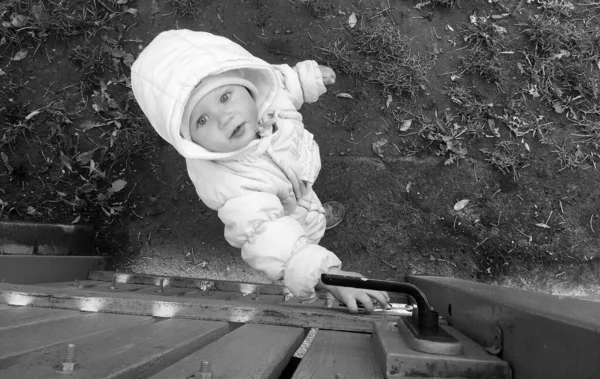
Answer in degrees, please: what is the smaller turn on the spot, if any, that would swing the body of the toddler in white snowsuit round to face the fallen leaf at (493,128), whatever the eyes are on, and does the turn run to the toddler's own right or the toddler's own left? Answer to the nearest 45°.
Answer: approximately 90° to the toddler's own left

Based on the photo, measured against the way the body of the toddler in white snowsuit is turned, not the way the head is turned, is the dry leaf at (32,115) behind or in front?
behind

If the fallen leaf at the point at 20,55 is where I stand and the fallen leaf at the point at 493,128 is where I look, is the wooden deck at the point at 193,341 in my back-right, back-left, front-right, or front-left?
front-right

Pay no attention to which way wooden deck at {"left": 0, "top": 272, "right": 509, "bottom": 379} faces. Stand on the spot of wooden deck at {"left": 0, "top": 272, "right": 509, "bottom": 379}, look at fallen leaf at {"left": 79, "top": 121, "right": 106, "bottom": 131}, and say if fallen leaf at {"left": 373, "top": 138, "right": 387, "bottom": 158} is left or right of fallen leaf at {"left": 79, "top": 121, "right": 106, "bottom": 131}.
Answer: right

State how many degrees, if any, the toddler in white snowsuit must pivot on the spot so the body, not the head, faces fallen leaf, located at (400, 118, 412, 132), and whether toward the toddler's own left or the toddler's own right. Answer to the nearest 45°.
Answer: approximately 90° to the toddler's own left

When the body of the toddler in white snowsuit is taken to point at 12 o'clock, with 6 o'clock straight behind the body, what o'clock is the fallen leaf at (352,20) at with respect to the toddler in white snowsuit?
The fallen leaf is roughly at 8 o'clock from the toddler in white snowsuit.

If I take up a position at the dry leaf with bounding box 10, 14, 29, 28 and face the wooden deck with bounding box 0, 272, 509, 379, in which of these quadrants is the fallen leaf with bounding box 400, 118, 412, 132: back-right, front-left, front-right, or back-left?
front-left

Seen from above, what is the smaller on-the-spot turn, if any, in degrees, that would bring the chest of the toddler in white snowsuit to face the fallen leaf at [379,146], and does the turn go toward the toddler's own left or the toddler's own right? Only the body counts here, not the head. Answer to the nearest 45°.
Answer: approximately 90° to the toddler's own left

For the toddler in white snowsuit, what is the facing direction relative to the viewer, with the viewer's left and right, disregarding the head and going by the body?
facing the viewer and to the right of the viewer

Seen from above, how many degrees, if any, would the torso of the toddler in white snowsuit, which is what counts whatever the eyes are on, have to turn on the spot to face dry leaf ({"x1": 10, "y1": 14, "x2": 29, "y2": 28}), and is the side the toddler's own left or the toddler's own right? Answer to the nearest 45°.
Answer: approximately 180°

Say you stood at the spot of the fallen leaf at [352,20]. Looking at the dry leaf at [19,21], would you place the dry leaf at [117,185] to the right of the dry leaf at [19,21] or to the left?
left
